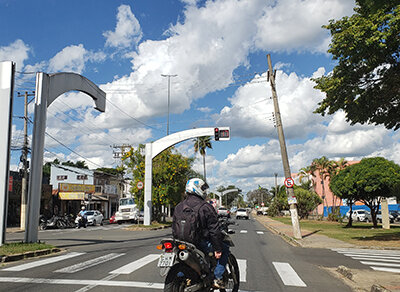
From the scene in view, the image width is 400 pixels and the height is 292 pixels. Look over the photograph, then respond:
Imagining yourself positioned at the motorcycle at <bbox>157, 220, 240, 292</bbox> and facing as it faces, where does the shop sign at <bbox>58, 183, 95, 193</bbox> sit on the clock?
The shop sign is roughly at 10 o'clock from the motorcycle.

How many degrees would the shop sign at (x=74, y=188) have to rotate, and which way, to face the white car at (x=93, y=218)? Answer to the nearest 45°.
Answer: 0° — it already faces it

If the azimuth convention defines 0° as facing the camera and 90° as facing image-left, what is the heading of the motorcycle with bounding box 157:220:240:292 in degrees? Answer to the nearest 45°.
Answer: approximately 225°

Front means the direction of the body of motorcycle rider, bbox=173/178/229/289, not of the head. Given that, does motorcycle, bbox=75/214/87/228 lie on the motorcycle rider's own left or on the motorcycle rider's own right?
on the motorcycle rider's own left

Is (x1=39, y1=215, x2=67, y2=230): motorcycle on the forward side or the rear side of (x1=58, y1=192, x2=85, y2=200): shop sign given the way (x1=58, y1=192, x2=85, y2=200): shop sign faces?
on the forward side

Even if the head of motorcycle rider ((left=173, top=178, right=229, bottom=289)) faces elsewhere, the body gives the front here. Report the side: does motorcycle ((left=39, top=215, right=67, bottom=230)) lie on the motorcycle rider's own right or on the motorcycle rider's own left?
on the motorcycle rider's own left

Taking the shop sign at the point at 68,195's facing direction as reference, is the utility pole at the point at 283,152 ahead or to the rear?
ahead
